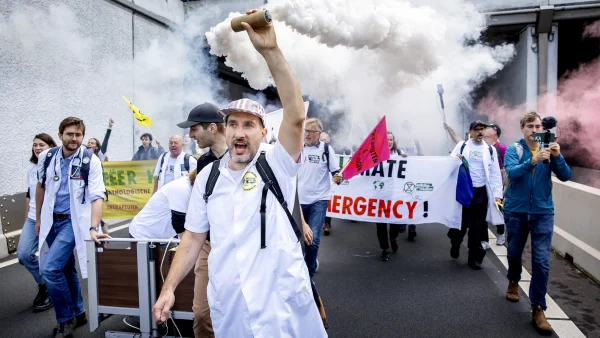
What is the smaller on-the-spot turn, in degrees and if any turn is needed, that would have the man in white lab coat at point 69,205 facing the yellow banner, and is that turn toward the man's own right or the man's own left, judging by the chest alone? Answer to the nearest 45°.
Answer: approximately 180°

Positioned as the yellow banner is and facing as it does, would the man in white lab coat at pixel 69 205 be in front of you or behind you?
in front

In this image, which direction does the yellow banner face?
toward the camera

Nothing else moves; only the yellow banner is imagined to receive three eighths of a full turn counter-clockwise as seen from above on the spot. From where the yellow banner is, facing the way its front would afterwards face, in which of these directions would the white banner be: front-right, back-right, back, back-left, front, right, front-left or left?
right

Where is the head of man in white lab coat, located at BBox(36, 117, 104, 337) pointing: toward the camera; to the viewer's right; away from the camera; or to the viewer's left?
toward the camera

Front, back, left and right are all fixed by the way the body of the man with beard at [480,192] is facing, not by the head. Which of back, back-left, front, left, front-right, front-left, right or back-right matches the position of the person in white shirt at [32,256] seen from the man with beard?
front-right

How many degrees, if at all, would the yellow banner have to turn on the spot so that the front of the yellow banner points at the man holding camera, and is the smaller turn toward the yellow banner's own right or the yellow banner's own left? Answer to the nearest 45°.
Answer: approximately 45° to the yellow banner's own left

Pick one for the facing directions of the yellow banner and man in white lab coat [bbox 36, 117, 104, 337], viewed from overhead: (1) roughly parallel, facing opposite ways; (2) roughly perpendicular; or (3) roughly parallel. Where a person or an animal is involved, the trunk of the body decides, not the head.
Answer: roughly parallel

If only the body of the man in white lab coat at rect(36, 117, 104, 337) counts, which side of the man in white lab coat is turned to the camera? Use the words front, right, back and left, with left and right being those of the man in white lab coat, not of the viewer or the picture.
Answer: front

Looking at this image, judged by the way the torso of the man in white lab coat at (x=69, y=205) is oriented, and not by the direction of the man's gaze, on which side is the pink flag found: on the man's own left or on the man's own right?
on the man's own left

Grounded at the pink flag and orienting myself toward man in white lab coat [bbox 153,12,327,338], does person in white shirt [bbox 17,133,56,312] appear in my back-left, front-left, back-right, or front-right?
front-right

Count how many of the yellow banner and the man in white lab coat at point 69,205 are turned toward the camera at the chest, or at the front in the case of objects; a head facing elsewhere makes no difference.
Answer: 2
